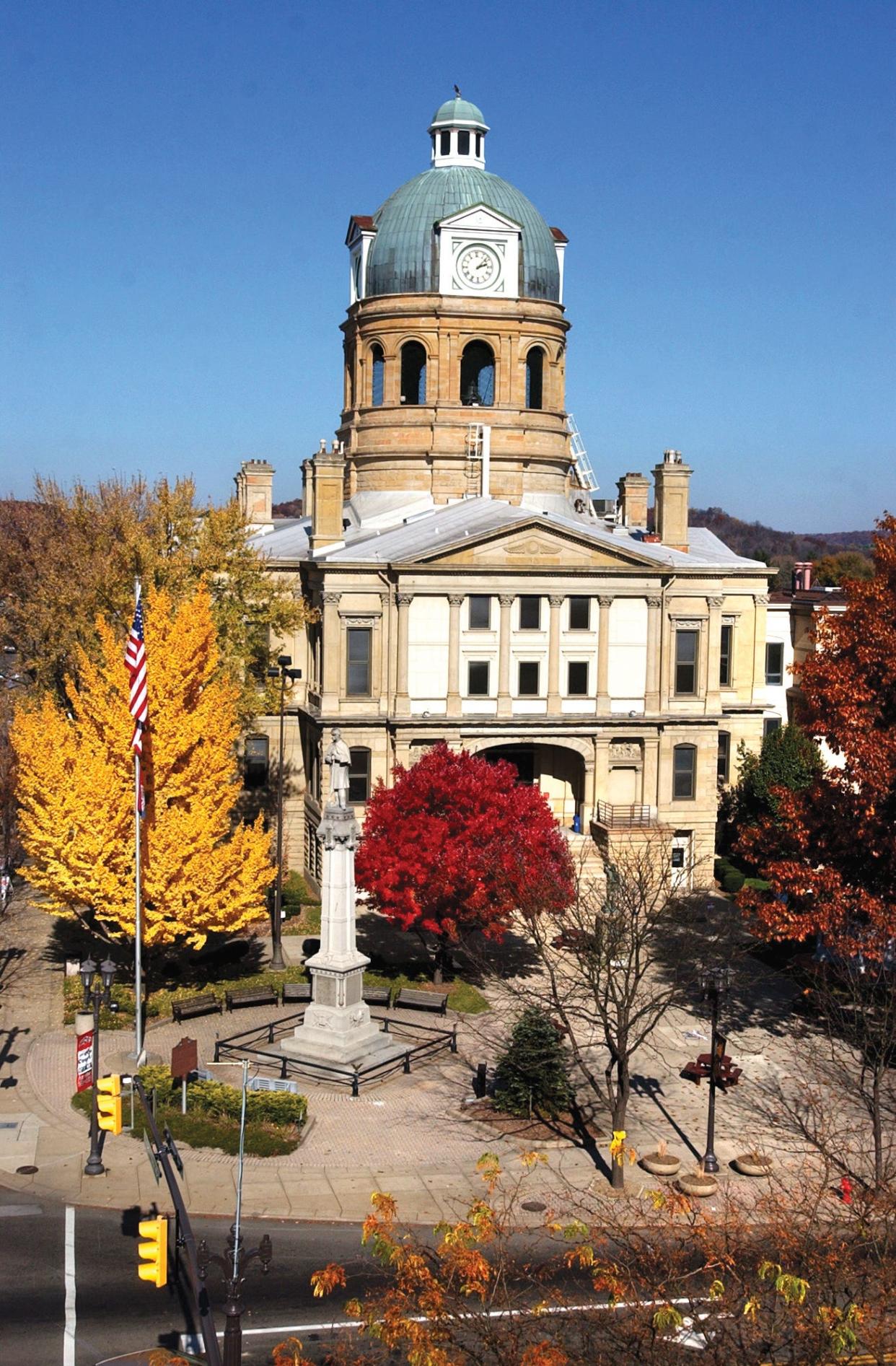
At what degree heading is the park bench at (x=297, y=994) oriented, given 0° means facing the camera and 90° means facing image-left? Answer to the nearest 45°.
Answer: approximately 0°

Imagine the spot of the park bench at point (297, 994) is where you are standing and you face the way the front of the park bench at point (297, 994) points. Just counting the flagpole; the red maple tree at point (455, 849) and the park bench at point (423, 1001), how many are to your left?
2

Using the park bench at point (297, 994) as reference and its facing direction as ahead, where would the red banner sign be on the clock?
The red banner sign is roughly at 1 o'clock from the park bench.

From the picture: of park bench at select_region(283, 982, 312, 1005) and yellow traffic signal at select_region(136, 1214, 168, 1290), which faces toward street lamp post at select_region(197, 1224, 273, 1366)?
the park bench
